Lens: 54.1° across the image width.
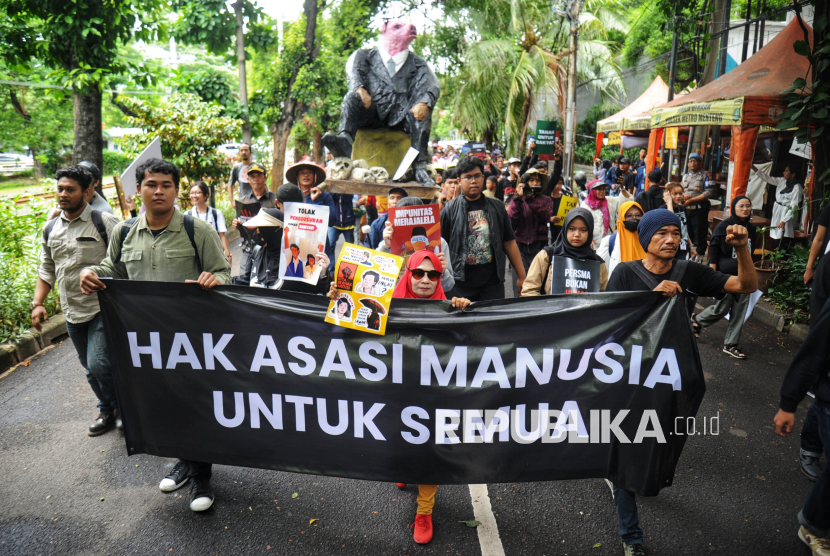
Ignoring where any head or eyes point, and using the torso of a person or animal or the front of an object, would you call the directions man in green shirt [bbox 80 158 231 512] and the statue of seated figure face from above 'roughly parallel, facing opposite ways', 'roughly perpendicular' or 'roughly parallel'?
roughly parallel

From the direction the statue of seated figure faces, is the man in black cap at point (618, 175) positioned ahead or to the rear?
to the rear

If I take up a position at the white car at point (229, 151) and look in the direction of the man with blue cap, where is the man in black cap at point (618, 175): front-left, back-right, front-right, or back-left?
front-left

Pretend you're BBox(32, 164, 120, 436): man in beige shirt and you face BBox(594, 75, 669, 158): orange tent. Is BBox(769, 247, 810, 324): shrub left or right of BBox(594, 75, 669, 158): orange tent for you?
right

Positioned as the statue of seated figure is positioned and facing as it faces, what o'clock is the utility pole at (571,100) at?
The utility pole is roughly at 7 o'clock from the statue of seated figure.

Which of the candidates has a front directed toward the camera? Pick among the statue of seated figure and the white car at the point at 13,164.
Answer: the statue of seated figure

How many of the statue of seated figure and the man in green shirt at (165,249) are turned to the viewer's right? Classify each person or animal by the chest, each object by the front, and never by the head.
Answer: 0

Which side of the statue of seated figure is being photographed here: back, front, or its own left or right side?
front

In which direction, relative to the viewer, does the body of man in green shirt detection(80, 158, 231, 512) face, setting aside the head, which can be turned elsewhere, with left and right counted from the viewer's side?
facing the viewer

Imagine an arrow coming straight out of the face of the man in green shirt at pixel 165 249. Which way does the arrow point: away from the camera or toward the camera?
toward the camera

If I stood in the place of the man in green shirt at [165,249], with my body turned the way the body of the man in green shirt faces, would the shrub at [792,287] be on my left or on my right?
on my left
